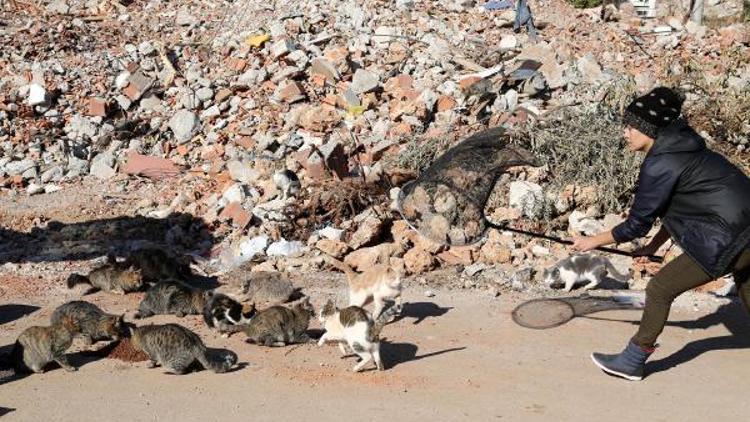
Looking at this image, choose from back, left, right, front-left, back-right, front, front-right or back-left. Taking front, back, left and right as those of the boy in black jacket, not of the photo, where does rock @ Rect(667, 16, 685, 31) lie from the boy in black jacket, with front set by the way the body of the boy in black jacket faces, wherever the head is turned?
right

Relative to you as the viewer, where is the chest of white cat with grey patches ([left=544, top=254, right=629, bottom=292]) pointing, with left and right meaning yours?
facing to the left of the viewer

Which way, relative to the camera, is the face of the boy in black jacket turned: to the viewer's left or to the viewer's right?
to the viewer's left

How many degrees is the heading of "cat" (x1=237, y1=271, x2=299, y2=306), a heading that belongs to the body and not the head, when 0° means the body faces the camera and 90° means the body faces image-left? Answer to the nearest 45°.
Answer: approximately 90°

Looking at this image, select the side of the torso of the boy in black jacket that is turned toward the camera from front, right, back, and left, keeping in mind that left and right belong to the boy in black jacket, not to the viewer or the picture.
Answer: left

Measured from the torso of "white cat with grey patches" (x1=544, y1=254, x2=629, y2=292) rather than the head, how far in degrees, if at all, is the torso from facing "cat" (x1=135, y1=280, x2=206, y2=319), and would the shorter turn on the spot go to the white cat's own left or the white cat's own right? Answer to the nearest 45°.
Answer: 0° — it already faces it

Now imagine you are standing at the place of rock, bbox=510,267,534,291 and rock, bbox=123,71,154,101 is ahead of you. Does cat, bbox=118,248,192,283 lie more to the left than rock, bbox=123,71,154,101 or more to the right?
left

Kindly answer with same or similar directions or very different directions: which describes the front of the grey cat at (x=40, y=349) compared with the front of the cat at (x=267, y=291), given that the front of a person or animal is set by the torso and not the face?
very different directions

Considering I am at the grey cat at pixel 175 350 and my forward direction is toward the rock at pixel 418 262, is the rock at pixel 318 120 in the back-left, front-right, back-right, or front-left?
front-left

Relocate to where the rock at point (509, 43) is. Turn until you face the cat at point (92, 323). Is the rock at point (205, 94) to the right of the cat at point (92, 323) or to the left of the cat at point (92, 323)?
right
